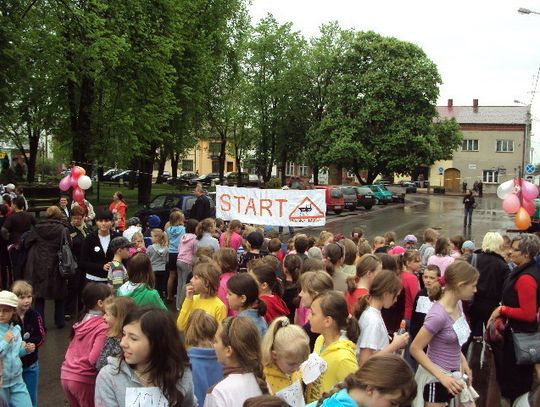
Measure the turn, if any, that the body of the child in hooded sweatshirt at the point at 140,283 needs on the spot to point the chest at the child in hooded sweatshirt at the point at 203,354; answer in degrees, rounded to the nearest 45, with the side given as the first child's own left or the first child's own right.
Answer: approximately 180°

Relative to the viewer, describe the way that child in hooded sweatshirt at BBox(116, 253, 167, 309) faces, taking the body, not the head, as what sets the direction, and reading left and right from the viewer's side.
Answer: facing away from the viewer

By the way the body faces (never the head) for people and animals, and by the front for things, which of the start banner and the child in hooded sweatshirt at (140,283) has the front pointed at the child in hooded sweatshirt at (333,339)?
the start banner

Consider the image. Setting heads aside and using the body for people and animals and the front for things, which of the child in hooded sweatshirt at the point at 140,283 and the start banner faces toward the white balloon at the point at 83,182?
the child in hooded sweatshirt

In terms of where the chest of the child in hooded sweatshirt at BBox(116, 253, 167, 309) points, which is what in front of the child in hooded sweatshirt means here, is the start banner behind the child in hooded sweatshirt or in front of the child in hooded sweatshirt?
in front

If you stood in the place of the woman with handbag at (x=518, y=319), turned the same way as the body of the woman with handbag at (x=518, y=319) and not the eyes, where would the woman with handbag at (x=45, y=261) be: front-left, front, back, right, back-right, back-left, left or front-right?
front

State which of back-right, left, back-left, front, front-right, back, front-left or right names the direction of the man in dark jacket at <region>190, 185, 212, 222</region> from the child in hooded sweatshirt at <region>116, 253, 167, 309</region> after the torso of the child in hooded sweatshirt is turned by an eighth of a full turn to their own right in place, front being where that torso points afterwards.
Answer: front-left

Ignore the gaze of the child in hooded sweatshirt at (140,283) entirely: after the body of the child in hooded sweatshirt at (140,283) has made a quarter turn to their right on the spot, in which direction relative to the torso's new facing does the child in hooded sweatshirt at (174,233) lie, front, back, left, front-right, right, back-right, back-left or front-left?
left

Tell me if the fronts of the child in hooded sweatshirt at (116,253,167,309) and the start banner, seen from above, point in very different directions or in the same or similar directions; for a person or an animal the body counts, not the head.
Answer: very different directions

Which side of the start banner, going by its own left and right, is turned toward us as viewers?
front

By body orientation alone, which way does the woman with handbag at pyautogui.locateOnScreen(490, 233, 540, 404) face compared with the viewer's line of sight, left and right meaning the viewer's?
facing to the left of the viewer

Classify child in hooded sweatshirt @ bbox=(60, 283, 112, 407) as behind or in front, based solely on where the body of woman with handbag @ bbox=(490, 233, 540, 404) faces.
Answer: in front

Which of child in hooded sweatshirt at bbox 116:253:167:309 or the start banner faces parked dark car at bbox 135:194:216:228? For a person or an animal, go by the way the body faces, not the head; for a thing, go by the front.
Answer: the child in hooded sweatshirt

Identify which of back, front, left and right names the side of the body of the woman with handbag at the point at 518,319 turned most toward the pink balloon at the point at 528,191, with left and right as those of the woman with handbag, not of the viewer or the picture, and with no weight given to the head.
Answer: right

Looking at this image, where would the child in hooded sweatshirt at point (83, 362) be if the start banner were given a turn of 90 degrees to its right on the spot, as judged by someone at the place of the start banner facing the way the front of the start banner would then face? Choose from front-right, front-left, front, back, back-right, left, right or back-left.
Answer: left

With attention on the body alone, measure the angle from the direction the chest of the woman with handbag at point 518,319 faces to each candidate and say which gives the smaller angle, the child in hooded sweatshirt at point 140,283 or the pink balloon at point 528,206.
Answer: the child in hooded sweatshirt

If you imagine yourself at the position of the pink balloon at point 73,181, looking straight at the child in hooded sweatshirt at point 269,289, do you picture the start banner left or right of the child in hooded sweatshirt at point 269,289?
left

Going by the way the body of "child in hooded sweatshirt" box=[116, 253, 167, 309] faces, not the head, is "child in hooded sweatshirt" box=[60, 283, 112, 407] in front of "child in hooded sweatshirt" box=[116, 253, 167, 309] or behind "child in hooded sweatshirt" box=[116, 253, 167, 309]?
behind
